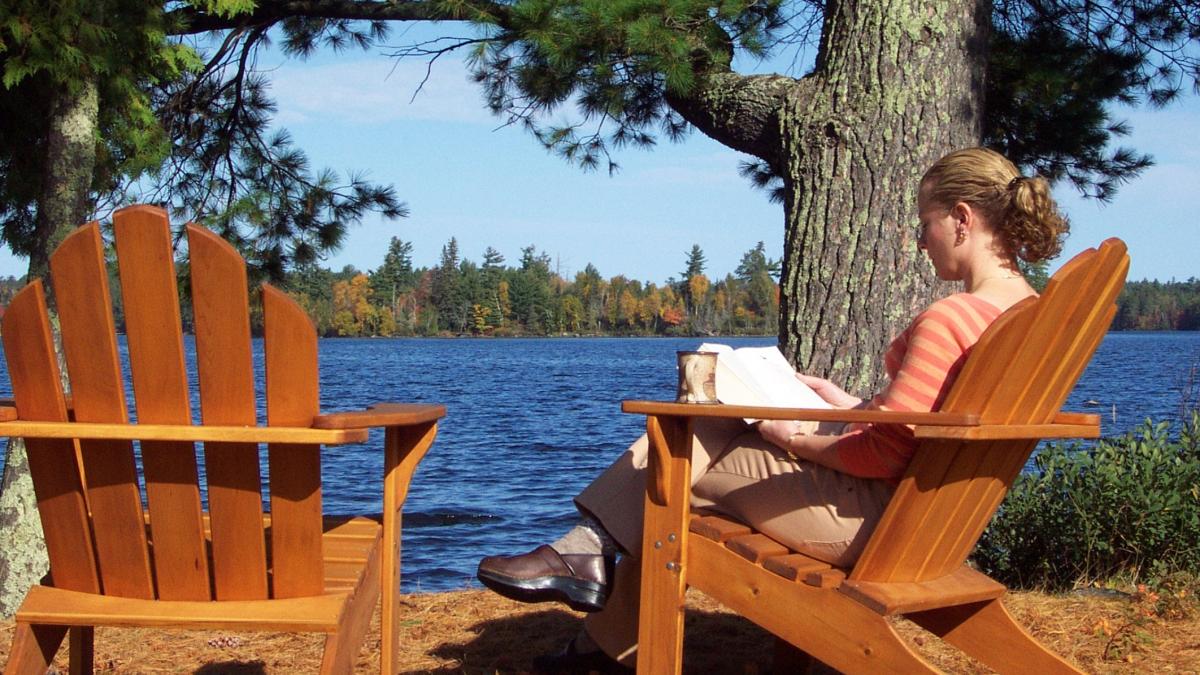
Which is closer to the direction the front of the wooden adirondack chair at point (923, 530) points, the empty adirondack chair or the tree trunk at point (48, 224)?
the tree trunk

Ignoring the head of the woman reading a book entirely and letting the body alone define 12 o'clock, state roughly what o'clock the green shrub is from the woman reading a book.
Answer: The green shrub is roughly at 4 o'clock from the woman reading a book.

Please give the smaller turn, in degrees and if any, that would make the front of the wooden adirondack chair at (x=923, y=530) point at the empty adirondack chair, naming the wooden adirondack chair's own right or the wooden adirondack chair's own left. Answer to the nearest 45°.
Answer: approximately 45° to the wooden adirondack chair's own left

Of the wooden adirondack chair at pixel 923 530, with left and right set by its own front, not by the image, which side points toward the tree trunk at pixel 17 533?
front

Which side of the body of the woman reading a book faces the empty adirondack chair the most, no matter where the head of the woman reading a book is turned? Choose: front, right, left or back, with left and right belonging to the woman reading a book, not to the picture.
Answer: front

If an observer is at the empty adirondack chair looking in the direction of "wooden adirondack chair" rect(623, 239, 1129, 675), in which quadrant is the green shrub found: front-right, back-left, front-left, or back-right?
front-left

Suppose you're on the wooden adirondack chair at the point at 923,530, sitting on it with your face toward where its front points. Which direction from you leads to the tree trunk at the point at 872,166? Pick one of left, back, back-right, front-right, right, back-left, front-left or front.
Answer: front-right

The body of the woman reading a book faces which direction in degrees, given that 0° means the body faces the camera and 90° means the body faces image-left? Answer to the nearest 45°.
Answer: approximately 90°

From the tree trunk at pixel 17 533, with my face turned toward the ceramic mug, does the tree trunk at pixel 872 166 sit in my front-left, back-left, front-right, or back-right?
front-left

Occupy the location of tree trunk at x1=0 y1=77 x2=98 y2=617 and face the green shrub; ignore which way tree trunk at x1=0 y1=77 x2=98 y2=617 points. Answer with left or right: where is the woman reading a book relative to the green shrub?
right

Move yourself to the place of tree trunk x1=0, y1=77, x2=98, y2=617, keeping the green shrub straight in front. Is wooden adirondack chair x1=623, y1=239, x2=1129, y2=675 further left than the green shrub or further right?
right

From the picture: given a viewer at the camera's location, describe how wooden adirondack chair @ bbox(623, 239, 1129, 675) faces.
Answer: facing away from the viewer and to the left of the viewer

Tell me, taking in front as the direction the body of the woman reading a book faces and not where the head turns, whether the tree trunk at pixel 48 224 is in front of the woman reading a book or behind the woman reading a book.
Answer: in front
